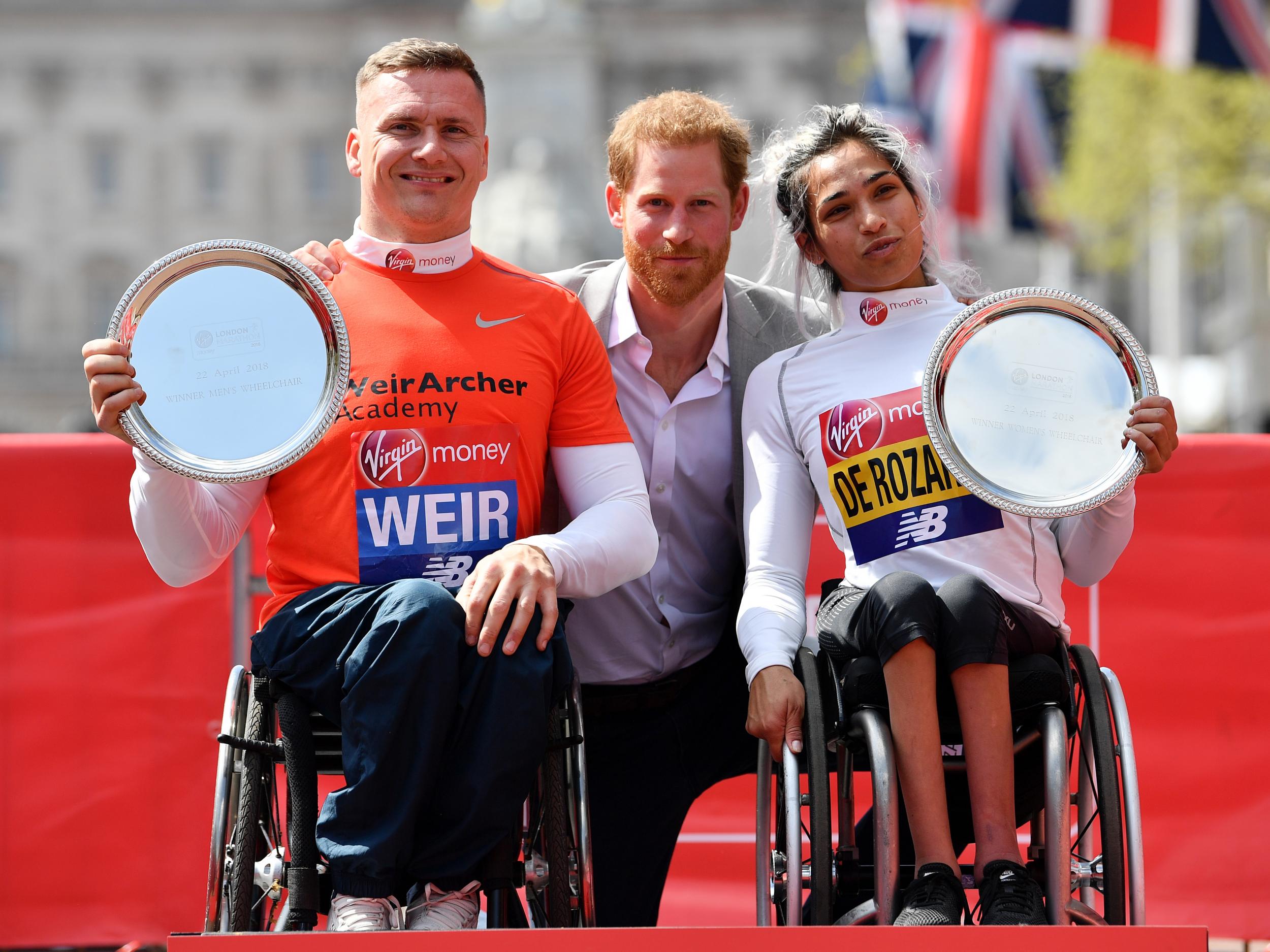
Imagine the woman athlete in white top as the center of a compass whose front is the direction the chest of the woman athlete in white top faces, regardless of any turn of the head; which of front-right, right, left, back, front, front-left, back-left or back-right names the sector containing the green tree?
back

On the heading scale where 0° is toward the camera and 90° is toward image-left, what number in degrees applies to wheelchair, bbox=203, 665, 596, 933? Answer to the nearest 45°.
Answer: approximately 0°

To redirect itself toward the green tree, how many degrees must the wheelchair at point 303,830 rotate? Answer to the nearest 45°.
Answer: approximately 135° to its left

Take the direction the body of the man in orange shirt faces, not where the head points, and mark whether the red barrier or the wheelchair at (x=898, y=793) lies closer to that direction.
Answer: the wheelchair

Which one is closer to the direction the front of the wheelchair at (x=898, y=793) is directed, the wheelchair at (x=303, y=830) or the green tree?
the wheelchair

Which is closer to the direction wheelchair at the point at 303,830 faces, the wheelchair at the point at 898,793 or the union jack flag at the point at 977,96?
the wheelchair

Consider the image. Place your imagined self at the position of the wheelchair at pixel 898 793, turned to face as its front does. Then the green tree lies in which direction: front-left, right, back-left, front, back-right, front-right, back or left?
back

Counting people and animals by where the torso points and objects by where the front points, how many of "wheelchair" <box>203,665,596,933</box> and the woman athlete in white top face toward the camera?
2

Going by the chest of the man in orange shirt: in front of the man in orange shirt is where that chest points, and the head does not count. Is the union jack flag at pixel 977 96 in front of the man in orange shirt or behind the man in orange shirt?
behind

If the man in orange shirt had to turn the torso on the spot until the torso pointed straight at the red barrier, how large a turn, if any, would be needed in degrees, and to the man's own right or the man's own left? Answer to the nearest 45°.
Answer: approximately 180°

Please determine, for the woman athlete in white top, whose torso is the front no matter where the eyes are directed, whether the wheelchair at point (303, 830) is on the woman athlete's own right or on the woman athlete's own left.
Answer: on the woman athlete's own right
